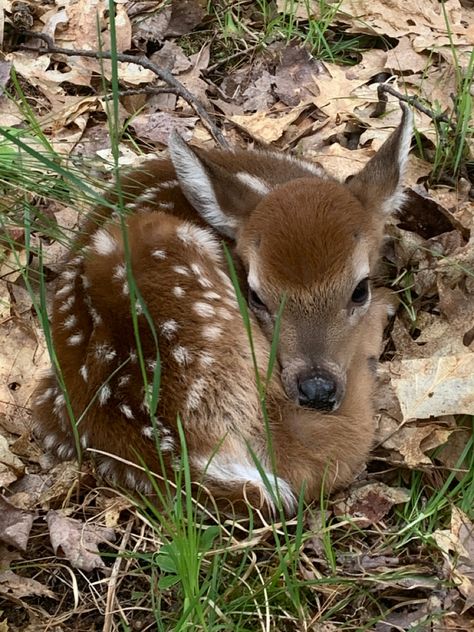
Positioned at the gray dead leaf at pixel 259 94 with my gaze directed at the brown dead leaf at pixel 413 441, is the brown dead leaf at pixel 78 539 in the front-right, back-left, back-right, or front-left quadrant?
front-right

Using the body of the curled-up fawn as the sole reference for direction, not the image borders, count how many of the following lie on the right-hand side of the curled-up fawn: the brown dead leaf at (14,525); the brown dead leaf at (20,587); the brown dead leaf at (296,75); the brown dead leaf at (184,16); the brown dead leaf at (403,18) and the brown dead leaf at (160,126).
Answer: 2

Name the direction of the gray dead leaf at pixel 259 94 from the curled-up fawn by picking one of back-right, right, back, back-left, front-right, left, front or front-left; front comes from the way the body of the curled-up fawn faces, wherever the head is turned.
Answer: back-left

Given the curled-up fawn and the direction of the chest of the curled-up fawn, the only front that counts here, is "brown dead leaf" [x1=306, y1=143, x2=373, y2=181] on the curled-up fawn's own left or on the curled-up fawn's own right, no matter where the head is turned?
on the curled-up fawn's own left

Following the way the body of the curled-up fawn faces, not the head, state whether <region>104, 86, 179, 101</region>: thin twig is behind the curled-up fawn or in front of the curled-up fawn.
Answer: behind

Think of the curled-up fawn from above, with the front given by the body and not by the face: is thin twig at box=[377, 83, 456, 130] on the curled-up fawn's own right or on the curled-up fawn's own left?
on the curled-up fawn's own left

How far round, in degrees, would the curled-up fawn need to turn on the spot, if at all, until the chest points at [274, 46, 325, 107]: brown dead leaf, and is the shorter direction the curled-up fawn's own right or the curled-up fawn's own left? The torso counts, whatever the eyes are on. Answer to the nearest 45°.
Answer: approximately 135° to the curled-up fawn's own left

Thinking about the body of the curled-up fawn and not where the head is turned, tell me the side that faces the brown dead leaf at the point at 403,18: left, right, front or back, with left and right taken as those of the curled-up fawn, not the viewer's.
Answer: left

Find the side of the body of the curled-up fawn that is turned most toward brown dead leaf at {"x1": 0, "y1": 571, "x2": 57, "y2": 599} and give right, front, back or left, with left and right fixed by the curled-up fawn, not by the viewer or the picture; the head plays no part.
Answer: right

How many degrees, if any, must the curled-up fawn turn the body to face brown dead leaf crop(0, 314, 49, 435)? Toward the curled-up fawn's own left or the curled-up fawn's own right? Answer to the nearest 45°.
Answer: approximately 180°

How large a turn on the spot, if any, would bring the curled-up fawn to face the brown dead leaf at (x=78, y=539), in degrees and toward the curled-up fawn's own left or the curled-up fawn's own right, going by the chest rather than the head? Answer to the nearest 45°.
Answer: approximately 90° to the curled-up fawn's own right
